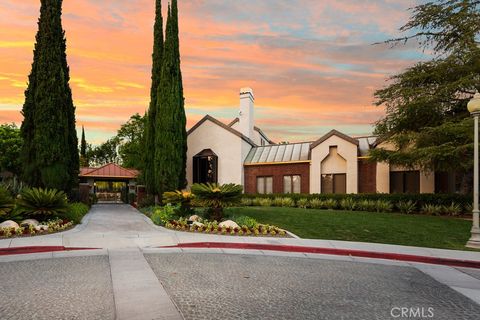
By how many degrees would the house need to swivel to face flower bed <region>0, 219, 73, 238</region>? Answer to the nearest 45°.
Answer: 0° — it already faces it

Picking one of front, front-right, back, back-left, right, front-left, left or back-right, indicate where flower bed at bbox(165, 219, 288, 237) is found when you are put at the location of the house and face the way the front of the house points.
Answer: front

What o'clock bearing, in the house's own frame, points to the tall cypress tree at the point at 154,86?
The tall cypress tree is roughly at 2 o'clock from the house.

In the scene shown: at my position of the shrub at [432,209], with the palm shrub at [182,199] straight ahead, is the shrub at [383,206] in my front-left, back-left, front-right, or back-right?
front-right

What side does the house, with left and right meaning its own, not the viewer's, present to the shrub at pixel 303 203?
front

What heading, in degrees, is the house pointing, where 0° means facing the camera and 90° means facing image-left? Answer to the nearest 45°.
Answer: approximately 0°

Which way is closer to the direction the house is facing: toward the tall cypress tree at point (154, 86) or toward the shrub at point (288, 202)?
the shrub

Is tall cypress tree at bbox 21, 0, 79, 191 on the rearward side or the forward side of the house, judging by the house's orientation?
on the forward side

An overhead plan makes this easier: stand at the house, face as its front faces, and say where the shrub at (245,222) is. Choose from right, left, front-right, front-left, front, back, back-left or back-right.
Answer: front

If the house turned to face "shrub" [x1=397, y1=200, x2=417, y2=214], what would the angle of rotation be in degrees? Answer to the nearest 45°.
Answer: approximately 45° to its left

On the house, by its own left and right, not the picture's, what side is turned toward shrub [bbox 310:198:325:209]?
front

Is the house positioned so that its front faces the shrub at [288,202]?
yes

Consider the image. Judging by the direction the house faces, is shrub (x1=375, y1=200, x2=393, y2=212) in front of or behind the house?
in front

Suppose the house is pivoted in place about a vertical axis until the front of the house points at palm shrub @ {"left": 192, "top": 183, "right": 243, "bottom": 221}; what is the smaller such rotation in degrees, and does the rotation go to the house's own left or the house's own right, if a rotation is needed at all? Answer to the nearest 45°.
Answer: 0° — it already faces it
